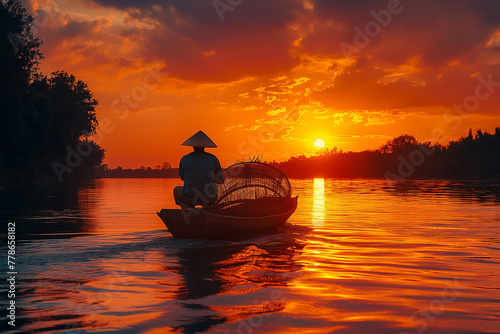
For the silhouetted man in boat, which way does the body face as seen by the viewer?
away from the camera

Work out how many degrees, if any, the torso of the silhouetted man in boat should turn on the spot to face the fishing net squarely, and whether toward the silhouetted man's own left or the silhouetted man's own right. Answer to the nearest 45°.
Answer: approximately 45° to the silhouetted man's own right

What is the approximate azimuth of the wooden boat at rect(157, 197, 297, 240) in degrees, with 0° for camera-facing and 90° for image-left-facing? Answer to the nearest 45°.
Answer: approximately 225°
